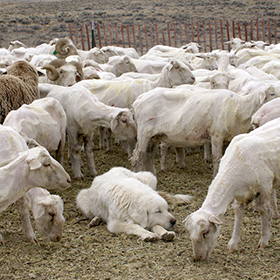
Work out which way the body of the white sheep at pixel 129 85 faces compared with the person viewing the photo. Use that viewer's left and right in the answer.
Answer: facing to the right of the viewer

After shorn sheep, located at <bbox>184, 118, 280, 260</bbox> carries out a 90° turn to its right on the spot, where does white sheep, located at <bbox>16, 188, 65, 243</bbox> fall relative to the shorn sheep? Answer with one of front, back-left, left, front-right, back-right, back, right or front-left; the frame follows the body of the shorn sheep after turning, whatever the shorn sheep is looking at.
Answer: front-left

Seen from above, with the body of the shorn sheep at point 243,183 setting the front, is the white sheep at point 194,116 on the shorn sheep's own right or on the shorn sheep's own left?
on the shorn sheep's own right

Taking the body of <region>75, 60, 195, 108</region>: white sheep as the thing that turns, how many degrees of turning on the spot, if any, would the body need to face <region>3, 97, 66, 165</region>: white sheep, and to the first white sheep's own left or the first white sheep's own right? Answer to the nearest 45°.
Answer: approximately 135° to the first white sheep's own right

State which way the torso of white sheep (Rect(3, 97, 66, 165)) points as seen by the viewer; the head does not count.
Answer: to the viewer's left

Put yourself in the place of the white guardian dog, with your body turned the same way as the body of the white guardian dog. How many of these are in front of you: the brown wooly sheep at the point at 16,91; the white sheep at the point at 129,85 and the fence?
0

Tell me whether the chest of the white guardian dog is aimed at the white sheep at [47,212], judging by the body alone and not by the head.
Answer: no

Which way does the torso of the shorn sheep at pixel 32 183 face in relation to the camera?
to the viewer's right

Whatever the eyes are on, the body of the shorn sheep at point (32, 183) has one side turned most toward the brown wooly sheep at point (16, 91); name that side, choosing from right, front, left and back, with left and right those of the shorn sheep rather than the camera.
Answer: left

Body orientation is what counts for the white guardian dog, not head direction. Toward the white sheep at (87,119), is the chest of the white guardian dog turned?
no

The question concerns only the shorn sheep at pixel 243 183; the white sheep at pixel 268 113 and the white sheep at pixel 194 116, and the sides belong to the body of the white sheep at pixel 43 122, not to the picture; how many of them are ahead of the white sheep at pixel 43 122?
0
